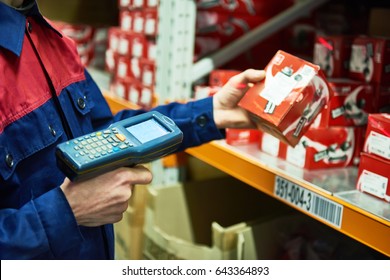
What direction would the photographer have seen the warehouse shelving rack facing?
facing the viewer and to the left of the viewer

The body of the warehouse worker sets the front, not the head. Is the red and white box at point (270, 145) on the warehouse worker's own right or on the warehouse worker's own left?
on the warehouse worker's own left

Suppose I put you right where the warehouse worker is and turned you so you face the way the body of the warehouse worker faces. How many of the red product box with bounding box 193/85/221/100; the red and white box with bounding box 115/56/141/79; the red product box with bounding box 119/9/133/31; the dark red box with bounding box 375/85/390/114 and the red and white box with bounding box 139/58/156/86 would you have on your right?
0

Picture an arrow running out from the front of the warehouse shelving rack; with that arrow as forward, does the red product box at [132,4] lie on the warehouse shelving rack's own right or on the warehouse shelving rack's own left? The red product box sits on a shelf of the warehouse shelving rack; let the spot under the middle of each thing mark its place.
on the warehouse shelving rack's own right

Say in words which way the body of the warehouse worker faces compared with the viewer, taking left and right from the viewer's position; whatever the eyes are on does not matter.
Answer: facing the viewer and to the right of the viewer

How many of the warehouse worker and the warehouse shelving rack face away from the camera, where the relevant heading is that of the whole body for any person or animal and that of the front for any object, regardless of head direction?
0
